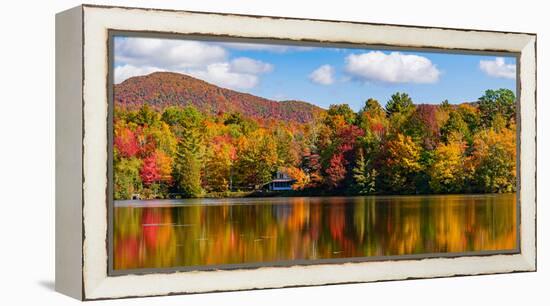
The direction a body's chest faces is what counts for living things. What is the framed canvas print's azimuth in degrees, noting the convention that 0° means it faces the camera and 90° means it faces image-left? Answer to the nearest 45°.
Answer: approximately 315°
